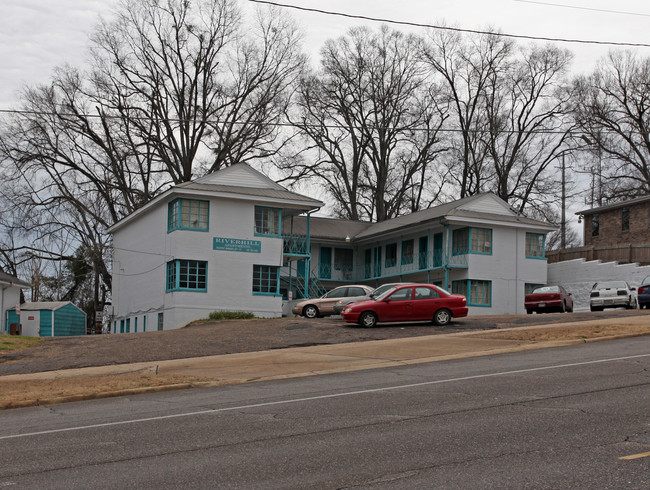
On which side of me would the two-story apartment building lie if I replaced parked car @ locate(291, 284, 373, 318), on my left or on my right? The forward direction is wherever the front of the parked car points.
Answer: on my right

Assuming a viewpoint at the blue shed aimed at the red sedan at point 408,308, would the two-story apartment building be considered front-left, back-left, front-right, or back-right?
front-left

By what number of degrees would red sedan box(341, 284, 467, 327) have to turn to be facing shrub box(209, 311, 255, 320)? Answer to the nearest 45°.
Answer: approximately 45° to its right

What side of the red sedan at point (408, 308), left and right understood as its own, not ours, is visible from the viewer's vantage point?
left

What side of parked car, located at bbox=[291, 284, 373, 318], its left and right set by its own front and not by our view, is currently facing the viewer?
left

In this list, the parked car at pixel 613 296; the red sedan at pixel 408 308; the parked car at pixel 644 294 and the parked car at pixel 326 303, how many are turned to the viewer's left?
2

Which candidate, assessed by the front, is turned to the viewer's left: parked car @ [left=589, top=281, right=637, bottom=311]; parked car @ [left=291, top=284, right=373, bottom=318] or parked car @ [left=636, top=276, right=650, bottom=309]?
parked car @ [left=291, top=284, right=373, bottom=318]

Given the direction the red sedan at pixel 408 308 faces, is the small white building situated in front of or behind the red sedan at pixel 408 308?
in front

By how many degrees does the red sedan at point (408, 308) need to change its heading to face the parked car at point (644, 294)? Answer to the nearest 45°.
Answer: approximately 135° to its right

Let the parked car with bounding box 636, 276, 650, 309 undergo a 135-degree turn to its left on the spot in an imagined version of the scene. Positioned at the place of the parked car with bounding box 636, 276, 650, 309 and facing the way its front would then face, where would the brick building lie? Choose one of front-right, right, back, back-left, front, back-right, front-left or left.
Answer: back-right

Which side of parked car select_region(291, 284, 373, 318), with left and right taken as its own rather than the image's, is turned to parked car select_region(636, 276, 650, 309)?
back

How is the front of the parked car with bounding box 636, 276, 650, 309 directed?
away from the camera

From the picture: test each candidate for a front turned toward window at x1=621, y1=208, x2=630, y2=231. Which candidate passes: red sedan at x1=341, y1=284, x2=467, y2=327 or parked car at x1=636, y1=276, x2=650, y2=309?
the parked car

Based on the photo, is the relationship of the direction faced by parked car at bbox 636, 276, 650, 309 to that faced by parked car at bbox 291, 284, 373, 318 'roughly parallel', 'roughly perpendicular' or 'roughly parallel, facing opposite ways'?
roughly perpendicular
